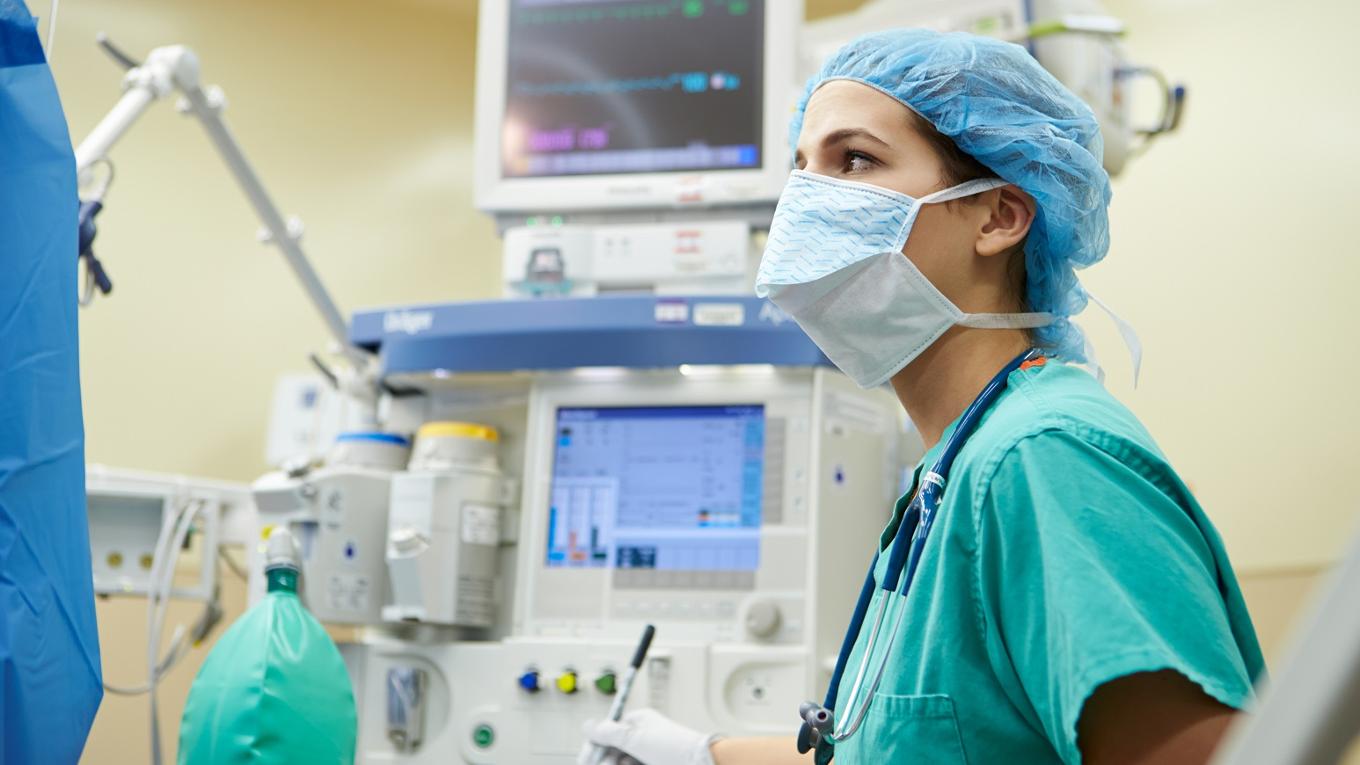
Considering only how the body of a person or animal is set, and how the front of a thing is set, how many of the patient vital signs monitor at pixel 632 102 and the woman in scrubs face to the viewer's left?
1

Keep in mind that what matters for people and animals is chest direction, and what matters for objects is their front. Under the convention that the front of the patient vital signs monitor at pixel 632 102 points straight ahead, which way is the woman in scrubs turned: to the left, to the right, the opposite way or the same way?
to the right

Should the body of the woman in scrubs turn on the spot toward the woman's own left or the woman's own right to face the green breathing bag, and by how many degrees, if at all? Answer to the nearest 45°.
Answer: approximately 45° to the woman's own right

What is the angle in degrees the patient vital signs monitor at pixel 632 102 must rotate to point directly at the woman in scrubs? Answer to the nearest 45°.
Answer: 0° — it already faces them

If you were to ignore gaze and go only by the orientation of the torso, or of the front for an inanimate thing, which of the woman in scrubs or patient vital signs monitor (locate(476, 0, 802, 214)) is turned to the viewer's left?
the woman in scrubs

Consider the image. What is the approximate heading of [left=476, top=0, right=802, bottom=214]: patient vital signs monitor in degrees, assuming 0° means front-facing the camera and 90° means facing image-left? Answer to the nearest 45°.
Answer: approximately 0°

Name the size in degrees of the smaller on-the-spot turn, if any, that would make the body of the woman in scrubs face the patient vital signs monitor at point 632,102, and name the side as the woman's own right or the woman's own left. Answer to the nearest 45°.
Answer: approximately 45° to the woman's own right

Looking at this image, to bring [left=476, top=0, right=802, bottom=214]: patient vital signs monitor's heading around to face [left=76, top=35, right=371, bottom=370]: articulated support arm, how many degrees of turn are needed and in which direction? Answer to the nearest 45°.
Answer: approximately 90° to its right

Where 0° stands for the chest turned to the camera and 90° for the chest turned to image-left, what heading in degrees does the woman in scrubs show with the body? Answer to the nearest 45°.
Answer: approximately 90°
